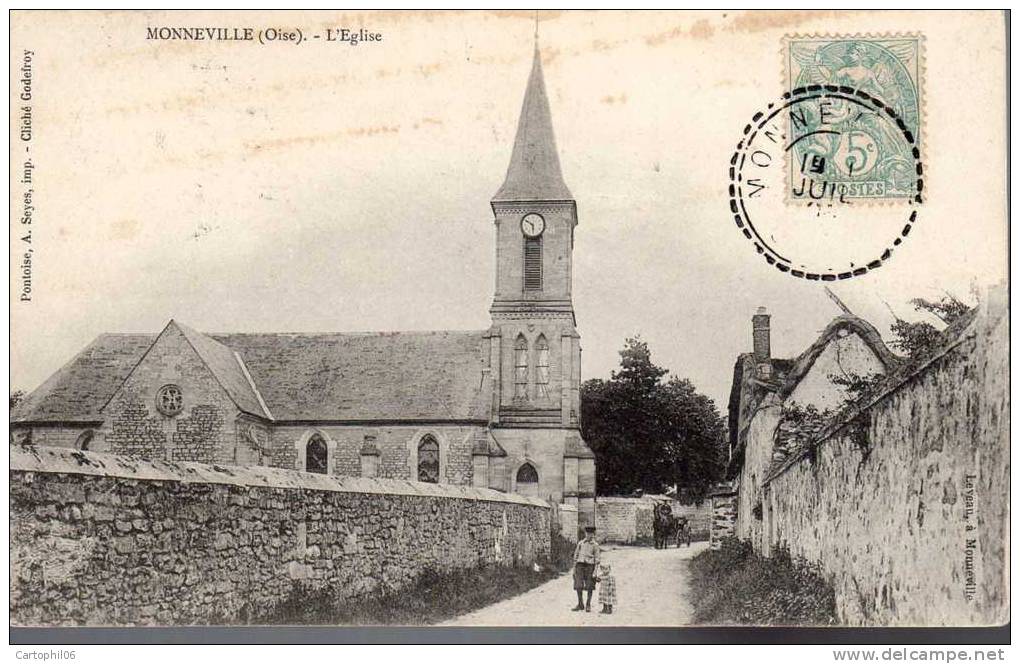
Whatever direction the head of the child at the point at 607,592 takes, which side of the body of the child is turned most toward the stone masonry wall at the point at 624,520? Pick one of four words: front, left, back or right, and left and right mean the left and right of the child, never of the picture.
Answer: back

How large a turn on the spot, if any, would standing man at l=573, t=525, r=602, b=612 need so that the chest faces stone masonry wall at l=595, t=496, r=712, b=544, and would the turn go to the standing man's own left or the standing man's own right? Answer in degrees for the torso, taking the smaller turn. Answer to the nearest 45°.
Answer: approximately 180°

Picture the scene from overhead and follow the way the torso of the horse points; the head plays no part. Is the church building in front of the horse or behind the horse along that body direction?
in front

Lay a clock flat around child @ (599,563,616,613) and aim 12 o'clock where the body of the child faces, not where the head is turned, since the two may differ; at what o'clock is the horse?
The horse is roughly at 6 o'clock from the child.
